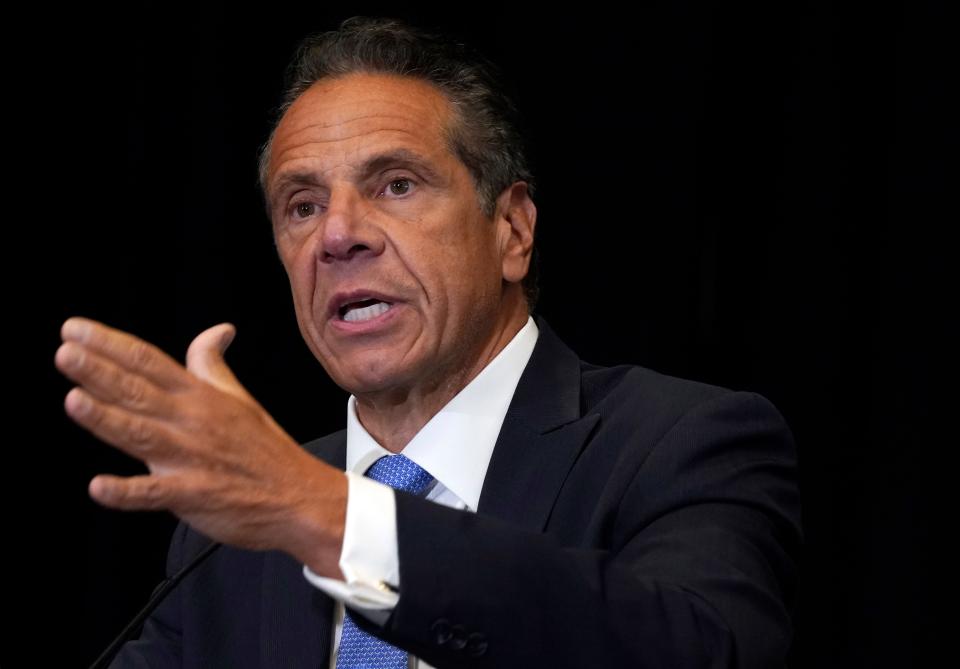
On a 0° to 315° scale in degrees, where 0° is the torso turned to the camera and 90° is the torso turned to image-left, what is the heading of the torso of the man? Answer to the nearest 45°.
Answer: approximately 45°
